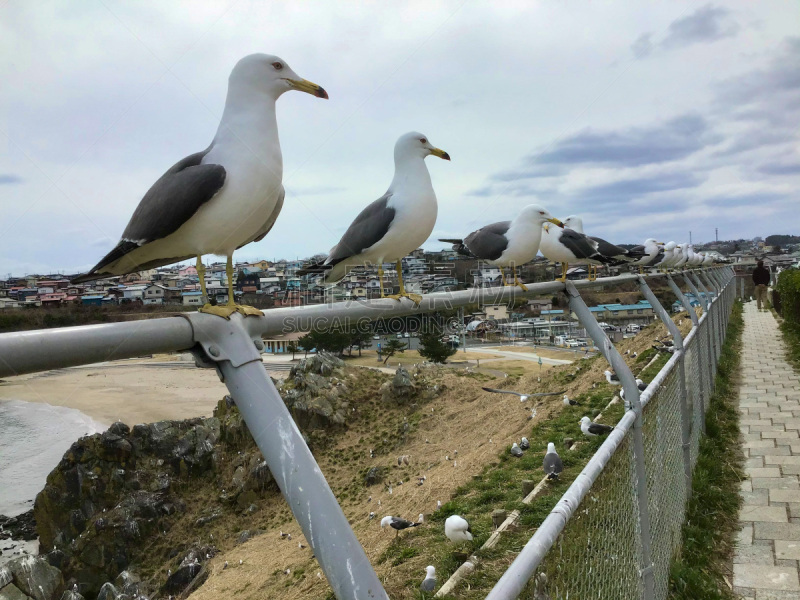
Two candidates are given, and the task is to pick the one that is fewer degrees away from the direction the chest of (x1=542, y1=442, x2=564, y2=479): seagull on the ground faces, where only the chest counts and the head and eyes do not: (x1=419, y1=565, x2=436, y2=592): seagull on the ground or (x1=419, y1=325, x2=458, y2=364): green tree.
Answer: the green tree

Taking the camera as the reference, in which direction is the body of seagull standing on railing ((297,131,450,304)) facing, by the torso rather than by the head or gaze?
to the viewer's right

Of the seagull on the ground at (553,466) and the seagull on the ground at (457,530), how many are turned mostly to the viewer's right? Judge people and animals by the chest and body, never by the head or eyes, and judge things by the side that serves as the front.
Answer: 0

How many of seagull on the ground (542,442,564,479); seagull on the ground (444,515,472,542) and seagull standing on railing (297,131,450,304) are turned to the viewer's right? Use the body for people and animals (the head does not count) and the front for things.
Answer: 1

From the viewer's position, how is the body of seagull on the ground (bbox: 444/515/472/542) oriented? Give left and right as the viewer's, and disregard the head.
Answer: facing the viewer and to the left of the viewer

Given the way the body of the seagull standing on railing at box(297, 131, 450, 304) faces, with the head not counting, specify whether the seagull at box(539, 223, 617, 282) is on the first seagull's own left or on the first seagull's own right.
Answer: on the first seagull's own left

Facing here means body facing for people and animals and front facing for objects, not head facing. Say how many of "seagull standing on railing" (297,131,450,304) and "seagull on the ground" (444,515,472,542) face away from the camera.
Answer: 0

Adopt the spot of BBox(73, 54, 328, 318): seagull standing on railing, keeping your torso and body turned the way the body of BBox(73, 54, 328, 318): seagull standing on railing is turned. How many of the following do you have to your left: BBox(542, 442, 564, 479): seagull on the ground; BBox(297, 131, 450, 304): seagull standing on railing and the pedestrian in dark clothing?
3

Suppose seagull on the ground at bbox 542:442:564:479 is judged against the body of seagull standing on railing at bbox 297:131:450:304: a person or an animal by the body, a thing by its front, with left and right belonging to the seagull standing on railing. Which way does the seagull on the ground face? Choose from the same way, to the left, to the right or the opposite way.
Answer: to the left

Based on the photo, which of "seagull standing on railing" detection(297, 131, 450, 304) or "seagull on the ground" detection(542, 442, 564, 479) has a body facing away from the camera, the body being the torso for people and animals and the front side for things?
the seagull on the ground

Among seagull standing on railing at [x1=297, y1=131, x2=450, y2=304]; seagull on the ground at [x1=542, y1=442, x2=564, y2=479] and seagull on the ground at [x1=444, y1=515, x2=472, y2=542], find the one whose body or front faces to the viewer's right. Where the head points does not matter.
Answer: the seagull standing on railing

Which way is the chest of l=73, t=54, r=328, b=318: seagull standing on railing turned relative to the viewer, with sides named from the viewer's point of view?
facing the viewer and to the right of the viewer

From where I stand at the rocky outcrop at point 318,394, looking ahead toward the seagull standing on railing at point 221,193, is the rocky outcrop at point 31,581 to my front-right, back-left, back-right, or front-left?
front-right

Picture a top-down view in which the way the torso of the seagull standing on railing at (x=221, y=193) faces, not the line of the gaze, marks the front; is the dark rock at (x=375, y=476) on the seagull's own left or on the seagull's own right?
on the seagull's own left

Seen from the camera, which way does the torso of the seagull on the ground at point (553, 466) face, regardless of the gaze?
away from the camera
